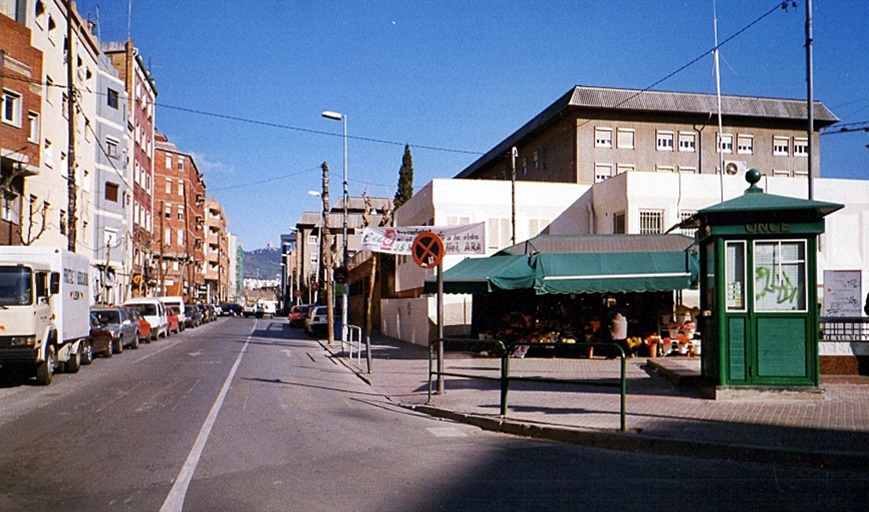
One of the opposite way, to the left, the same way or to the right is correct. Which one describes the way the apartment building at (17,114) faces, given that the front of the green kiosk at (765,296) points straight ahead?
to the left

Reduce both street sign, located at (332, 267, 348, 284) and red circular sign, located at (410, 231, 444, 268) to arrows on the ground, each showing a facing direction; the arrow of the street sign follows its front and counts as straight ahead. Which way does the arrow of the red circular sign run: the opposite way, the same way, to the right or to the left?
the same way

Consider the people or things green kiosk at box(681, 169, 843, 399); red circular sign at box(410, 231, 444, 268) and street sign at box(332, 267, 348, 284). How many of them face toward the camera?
3

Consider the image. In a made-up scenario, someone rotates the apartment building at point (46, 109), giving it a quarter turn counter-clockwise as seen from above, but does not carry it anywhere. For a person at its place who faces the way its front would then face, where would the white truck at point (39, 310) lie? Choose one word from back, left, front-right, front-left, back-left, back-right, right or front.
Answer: back-right

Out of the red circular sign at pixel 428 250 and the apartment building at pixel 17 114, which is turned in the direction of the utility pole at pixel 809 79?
the apartment building

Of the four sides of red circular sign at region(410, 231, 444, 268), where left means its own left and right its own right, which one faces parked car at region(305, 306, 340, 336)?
back

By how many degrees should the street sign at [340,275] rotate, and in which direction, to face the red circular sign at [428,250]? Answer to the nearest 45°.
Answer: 0° — it already faces it

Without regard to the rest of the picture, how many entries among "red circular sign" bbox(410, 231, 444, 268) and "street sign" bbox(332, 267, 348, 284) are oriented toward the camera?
2

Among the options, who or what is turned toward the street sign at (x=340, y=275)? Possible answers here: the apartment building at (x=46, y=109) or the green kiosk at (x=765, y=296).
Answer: the apartment building

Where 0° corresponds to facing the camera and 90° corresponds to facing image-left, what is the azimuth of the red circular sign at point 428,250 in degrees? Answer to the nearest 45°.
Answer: approximately 0°

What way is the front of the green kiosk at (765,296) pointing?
toward the camera

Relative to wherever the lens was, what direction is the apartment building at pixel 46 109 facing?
facing the viewer and to the right of the viewer

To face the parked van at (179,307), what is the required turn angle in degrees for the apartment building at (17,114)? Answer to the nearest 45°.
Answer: approximately 90° to its left

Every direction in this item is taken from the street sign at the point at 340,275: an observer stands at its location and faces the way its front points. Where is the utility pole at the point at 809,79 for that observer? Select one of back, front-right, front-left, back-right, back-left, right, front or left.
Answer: front-left
